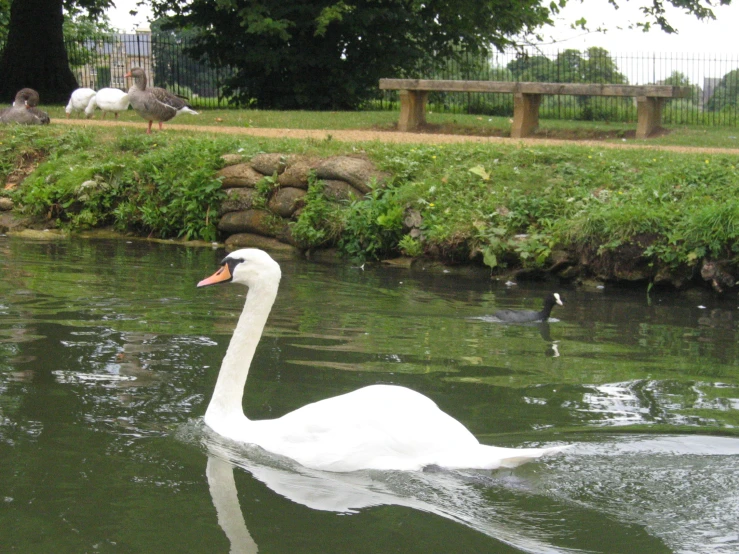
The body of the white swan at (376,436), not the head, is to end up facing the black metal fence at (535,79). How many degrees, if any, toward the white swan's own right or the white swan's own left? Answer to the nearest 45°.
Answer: approximately 90° to the white swan's own right

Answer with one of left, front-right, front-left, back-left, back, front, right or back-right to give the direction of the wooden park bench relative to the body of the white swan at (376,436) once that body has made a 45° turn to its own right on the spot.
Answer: front-right

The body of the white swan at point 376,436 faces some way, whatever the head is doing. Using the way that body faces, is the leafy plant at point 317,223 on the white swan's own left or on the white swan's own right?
on the white swan's own right

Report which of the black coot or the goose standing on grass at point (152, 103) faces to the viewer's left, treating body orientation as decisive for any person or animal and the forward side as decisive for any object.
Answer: the goose standing on grass

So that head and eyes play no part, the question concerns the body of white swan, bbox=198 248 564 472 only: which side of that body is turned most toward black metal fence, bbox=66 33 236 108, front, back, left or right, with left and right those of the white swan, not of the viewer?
right

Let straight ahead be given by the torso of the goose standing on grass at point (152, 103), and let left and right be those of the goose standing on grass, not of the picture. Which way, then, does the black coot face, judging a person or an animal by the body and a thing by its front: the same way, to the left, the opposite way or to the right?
the opposite way

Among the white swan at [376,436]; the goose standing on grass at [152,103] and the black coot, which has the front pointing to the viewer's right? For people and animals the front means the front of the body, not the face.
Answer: the black coot

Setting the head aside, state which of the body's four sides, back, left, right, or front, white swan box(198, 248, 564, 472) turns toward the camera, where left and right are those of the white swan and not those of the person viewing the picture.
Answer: left

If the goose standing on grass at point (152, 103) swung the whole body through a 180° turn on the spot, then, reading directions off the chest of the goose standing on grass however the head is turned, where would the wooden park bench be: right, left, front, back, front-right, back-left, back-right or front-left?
front

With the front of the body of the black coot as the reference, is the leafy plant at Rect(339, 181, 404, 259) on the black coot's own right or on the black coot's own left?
on the black coot's own left

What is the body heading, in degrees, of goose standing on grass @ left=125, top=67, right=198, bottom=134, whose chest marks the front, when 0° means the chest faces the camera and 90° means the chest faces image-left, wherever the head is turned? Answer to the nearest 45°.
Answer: approximately 90°

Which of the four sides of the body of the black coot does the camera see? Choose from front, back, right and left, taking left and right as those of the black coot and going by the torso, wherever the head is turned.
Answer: right

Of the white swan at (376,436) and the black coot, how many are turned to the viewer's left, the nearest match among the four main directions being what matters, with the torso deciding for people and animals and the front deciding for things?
1

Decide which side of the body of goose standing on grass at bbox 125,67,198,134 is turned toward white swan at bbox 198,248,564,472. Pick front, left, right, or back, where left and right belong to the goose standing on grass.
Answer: left
